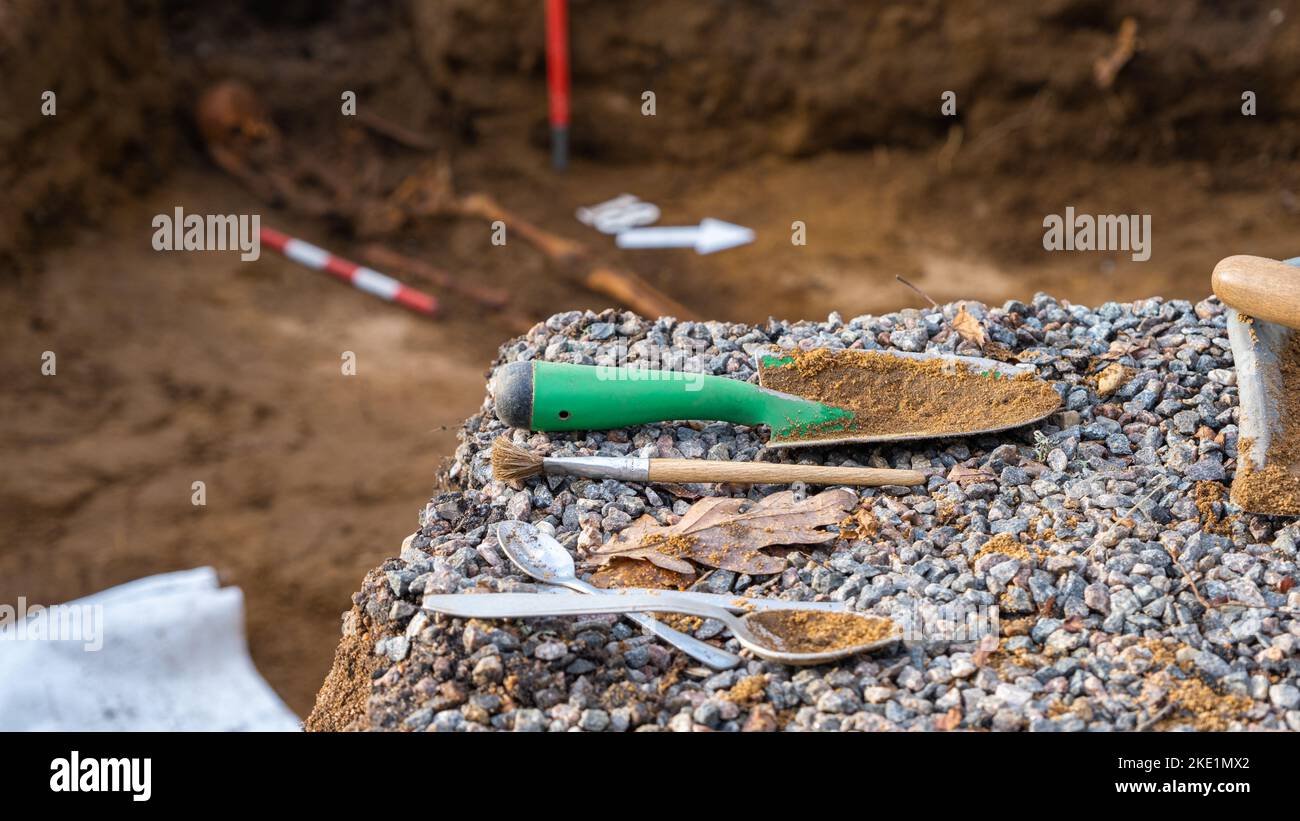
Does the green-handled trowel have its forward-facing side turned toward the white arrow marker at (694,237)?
no

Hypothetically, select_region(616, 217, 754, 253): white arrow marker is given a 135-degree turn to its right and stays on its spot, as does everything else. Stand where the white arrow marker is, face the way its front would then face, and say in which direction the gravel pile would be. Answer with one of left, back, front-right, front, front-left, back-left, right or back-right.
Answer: front-left

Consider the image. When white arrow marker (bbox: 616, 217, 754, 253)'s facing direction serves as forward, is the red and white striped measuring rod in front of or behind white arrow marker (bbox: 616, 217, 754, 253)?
behind

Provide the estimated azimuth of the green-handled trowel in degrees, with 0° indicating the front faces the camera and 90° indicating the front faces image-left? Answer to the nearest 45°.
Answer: approximately 270°

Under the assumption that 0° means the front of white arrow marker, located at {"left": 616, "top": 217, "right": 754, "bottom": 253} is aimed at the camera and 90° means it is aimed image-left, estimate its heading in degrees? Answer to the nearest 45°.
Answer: approximately 270°

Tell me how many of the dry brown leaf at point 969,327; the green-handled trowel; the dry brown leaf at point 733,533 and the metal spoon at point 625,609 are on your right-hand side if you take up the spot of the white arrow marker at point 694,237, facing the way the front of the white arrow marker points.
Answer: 4

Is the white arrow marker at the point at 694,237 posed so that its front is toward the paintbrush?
no

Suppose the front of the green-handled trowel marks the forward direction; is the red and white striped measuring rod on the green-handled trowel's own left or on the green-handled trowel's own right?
on the green-handled trowel's own left

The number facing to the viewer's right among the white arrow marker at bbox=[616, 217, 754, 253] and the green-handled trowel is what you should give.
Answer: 2

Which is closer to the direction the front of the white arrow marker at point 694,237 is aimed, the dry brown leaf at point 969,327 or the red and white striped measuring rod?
the dry brown leaf

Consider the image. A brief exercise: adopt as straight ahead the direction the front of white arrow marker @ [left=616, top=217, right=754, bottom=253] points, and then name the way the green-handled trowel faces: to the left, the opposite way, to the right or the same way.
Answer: the same way

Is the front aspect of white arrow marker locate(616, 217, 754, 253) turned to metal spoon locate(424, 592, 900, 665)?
no

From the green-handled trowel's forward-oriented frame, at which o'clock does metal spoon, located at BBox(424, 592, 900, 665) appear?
The metal spoon is roughly at 3 o'clock from the green-handled trowel.
